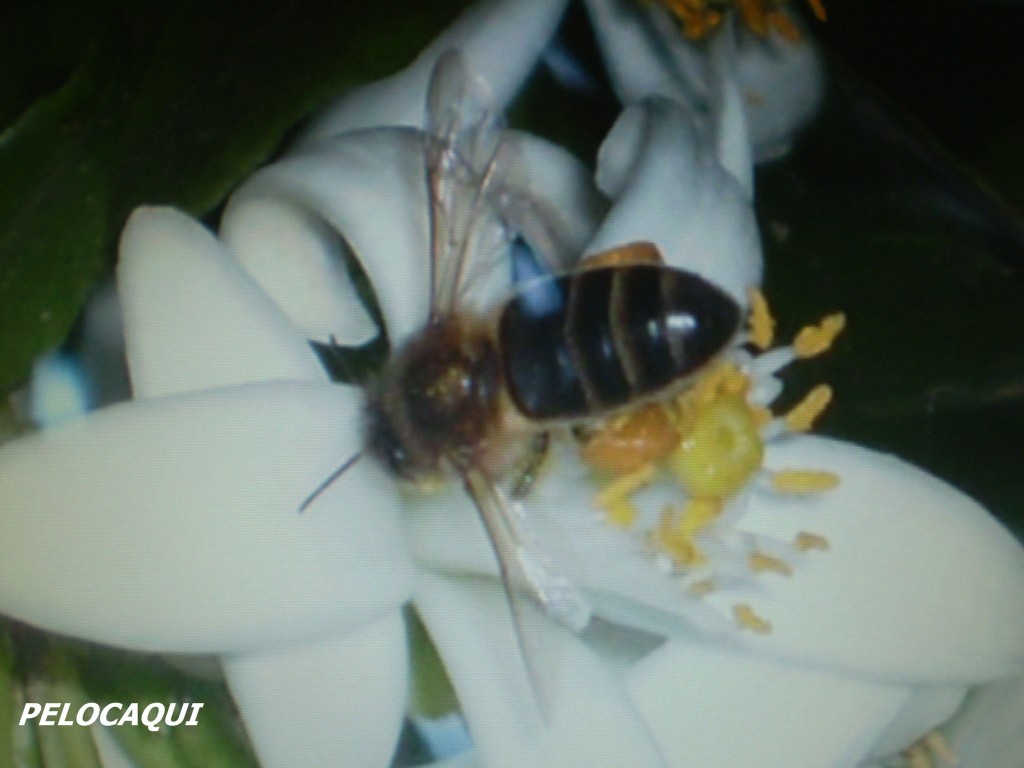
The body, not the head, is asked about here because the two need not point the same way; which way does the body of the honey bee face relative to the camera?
to the viewer's left
